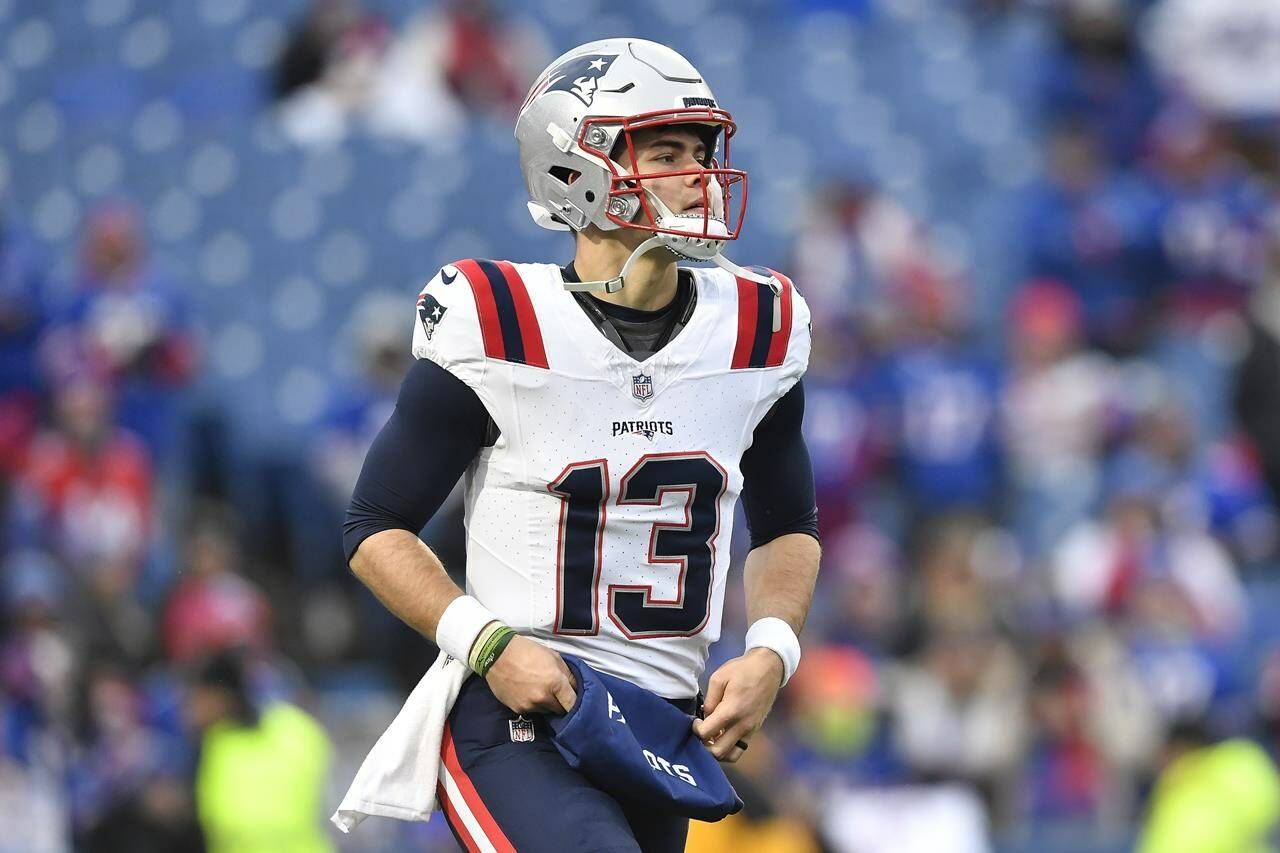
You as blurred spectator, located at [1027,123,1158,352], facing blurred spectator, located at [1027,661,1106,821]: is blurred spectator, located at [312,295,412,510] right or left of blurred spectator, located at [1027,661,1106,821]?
right

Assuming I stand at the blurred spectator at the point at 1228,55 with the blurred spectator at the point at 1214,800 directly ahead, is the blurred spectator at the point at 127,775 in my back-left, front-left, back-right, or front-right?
front-right

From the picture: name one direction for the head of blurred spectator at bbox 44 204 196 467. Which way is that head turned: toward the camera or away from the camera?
toward the camera

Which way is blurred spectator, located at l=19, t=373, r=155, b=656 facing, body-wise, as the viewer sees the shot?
toward the camera

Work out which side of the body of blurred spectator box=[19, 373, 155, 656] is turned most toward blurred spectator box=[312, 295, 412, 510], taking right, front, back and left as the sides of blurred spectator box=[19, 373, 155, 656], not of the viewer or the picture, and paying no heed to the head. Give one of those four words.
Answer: left

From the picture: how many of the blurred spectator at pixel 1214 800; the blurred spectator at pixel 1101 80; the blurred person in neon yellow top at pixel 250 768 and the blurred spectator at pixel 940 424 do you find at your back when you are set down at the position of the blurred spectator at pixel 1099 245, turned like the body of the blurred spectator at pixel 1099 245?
1

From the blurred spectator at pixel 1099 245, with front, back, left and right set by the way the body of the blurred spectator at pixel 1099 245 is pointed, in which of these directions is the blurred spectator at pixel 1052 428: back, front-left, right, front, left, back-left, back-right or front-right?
front

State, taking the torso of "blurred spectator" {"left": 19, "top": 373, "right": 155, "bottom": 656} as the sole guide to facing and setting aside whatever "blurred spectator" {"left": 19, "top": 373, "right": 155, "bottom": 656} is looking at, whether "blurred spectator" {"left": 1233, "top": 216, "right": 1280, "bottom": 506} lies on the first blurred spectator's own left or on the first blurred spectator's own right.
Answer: on the first blurred spectator's own left

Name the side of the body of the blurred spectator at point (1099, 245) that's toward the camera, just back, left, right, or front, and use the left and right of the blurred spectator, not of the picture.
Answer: front

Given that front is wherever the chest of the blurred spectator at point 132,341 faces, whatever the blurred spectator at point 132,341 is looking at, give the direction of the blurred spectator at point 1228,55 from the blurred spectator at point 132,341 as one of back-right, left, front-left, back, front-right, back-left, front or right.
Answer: left

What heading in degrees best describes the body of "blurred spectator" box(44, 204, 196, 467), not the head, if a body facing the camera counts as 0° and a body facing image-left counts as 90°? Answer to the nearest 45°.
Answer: approximately 0°
